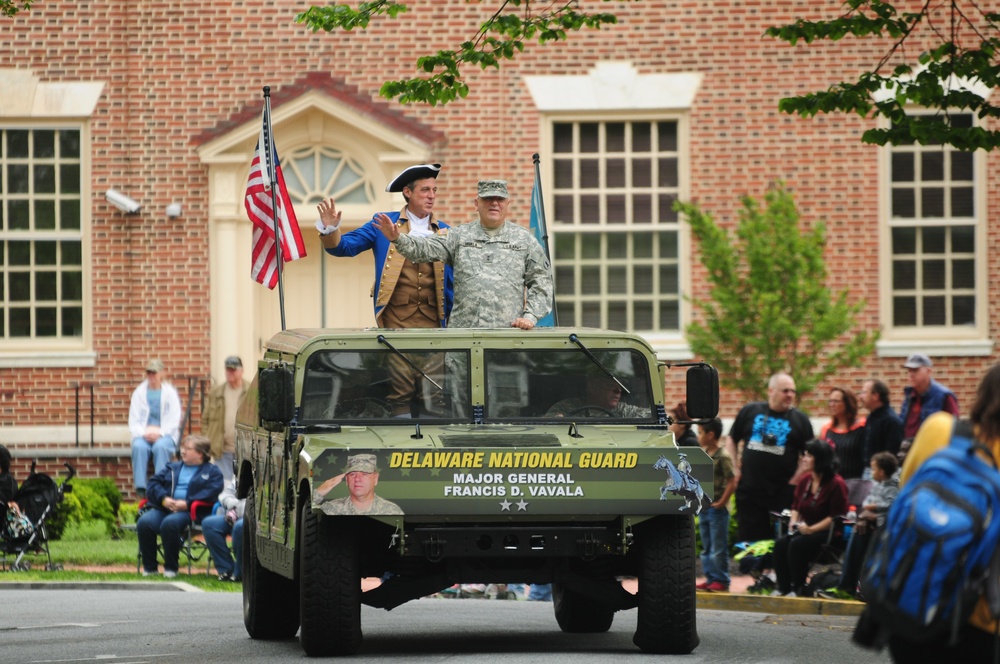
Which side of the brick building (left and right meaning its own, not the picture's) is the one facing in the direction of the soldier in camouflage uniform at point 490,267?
front

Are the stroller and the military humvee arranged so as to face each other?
no

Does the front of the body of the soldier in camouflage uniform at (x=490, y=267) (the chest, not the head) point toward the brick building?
no

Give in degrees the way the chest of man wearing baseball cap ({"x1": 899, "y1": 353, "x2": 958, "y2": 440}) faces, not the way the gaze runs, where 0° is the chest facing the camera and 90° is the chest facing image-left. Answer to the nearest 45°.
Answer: approximately 45°

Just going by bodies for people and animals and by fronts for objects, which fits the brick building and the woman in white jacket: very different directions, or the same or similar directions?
same or similar directions

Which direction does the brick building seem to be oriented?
toward the camera

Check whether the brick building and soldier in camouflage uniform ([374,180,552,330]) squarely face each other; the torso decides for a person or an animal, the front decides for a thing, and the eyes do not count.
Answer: no

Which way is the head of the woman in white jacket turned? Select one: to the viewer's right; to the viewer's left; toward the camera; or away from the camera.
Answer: toward the camera

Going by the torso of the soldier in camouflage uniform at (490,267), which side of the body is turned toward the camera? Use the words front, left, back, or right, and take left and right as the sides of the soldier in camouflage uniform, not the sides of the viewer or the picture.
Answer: front

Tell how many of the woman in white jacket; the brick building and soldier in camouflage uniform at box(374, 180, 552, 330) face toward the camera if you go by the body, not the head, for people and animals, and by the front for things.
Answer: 3

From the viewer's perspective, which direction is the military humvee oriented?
toward the camera

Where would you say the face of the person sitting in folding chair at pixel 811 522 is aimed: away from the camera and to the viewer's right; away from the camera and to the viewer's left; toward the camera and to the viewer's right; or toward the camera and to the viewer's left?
toward the camera and to the viewer's left

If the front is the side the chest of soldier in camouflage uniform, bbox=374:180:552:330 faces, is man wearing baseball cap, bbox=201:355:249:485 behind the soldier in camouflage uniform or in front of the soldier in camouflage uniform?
behind
